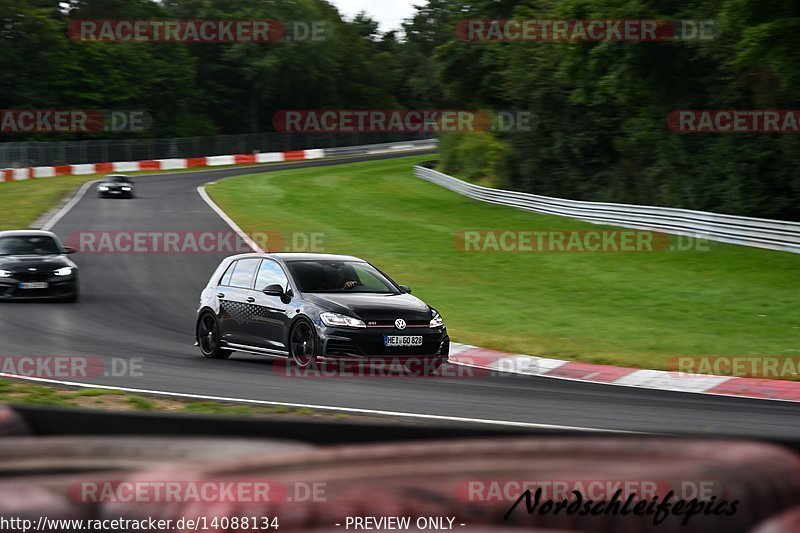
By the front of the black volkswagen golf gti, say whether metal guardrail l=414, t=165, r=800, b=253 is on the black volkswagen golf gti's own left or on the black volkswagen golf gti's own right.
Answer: on the black volkswagen golf gti's own left

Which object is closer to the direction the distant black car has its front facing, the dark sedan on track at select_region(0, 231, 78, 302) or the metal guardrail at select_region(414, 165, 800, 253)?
the dark sedan on track

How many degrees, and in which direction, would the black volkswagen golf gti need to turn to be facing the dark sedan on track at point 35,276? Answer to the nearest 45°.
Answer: approximately 180°

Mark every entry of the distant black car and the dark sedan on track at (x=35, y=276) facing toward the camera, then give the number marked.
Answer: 2

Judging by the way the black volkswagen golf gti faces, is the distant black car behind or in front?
behind

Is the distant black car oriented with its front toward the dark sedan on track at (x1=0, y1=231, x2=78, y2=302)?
yes

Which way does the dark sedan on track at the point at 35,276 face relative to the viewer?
toward the camera

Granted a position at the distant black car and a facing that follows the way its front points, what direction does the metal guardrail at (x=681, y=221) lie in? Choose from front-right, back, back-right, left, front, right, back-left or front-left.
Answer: front-left

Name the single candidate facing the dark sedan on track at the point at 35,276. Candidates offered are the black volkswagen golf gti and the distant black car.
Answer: the distant black car

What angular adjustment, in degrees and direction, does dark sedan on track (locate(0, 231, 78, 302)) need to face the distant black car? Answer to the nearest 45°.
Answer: approximately 180°
